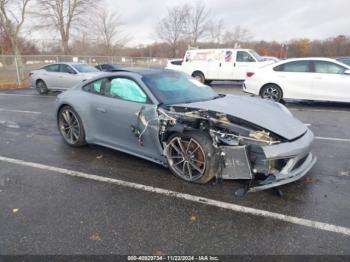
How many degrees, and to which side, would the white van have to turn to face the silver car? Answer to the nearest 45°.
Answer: approximately 135° to its right

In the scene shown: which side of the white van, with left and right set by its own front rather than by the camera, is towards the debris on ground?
right

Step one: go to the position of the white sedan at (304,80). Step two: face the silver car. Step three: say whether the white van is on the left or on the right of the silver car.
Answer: right

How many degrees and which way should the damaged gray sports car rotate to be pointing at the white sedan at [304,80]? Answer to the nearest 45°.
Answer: approximately 90° to its left

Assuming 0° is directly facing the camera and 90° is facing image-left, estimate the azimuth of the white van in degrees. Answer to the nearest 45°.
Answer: approximately 270°

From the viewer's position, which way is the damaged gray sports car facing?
facing the viewer and to the right of the viewer

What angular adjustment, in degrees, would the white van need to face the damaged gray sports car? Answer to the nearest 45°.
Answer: approximately 90° to its right
